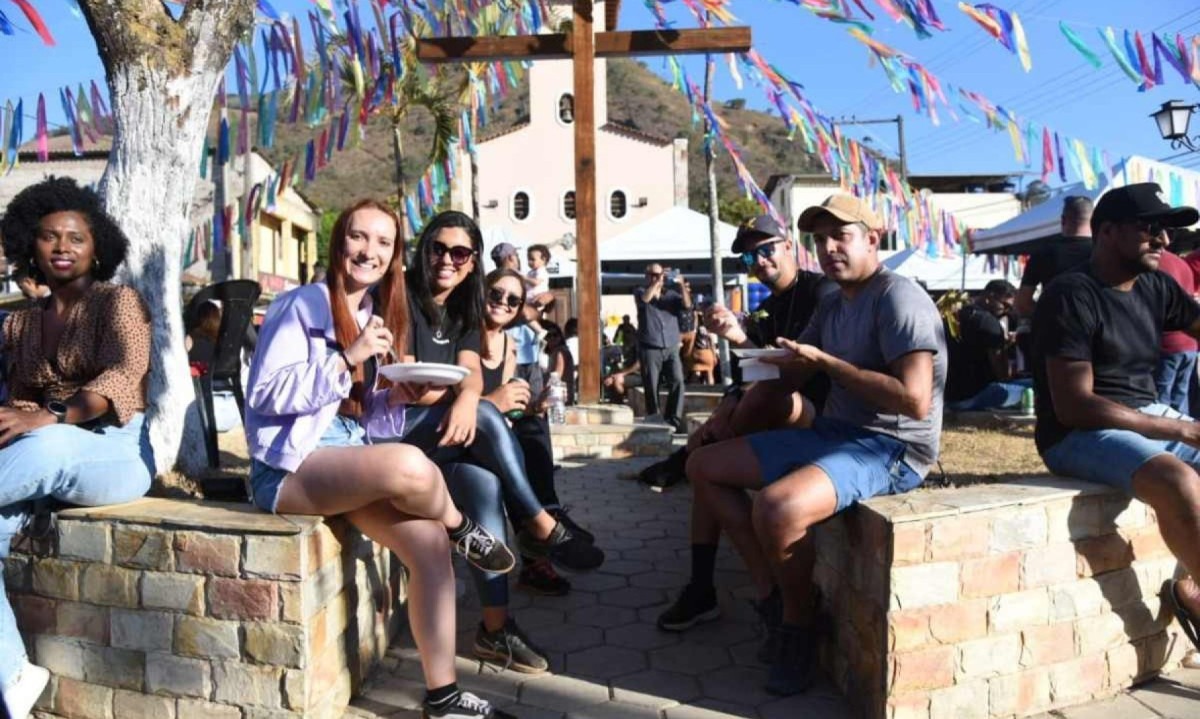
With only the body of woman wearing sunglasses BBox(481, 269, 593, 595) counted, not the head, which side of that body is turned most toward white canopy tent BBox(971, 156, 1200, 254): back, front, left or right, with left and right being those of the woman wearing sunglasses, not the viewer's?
left

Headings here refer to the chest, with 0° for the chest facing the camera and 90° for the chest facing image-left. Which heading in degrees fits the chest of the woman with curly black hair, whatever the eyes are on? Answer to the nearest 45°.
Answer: approximately 45°

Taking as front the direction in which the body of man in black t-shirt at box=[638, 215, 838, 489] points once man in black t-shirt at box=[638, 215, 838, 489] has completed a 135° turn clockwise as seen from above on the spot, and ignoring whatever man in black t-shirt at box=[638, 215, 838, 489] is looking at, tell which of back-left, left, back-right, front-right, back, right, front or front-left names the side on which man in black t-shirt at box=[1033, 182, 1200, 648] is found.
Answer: back-right

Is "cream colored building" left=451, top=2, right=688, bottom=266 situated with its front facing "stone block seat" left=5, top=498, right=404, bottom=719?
yes

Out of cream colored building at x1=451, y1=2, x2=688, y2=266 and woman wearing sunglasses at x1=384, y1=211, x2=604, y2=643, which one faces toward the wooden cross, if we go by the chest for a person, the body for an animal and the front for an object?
the cream colored building

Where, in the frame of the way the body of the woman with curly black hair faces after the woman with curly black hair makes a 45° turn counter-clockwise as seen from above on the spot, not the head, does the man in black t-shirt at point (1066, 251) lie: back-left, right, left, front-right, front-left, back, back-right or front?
left
